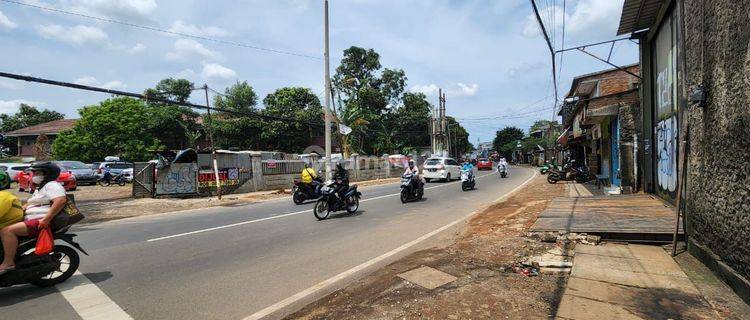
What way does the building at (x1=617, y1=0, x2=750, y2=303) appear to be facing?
to the viewer's left

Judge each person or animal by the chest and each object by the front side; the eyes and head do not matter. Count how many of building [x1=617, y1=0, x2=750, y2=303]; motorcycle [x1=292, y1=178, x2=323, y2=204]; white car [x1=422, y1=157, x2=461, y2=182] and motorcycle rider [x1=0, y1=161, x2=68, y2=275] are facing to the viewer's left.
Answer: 2

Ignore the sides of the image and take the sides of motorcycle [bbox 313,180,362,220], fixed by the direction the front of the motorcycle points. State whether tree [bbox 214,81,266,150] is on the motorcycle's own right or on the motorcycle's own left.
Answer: on the motorcycle's own right

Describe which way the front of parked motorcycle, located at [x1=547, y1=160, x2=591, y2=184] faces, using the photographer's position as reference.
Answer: facing to the left of the viewer

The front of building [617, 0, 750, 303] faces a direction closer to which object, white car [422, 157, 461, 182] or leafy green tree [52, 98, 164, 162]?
the leafy green tree

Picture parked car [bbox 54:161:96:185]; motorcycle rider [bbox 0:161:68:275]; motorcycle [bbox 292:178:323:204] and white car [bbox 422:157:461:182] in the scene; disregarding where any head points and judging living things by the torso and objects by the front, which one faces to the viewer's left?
the motorcycle rider

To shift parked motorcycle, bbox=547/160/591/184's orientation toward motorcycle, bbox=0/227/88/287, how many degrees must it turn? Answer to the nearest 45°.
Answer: approximately 90° to its left

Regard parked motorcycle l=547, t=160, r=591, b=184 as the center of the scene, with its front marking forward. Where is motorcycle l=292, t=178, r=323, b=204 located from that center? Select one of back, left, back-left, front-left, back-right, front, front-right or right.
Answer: front-left

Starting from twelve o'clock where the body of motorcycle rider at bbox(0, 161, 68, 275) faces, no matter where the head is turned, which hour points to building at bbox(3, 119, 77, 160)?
The building is roughly at 3 o'clock from the motorcycle rider.

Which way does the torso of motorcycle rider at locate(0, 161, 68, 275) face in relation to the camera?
to the viewer's left
